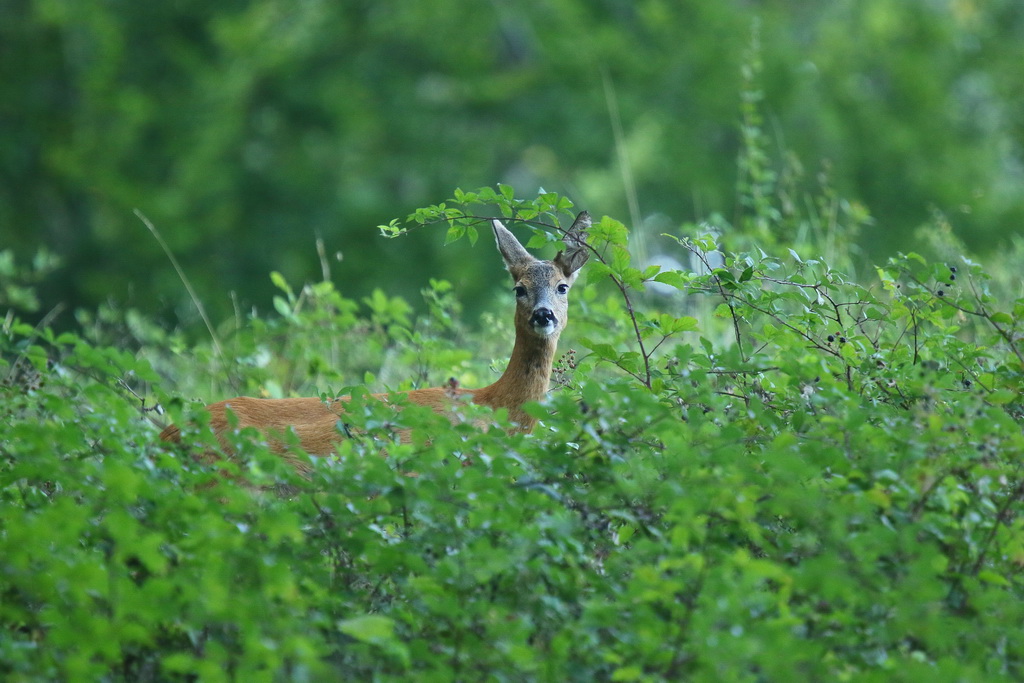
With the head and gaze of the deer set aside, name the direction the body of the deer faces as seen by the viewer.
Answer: to the viewer's right

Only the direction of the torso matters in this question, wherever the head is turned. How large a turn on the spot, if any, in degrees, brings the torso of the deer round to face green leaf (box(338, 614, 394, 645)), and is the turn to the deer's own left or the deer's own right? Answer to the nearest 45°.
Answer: approximately 90° to the deer's own right
